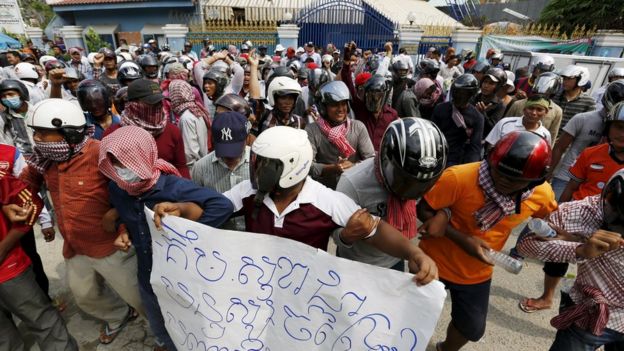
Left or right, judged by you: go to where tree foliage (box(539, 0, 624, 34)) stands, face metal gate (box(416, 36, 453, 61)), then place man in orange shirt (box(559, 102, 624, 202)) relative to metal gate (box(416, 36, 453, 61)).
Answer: left

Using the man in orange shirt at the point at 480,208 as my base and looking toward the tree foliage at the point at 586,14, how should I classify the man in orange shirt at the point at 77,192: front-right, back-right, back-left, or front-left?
back-left

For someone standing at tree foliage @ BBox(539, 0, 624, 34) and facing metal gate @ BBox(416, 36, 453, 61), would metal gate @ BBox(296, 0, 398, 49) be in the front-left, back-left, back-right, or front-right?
front-right

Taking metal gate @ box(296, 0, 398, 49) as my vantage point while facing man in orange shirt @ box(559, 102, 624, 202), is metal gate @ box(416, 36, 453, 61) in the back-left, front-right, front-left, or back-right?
front-left

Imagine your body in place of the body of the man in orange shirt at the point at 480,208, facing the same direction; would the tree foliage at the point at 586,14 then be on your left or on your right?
on your left

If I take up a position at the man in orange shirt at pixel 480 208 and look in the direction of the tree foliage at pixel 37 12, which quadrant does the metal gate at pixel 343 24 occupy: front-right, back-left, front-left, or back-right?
front-right

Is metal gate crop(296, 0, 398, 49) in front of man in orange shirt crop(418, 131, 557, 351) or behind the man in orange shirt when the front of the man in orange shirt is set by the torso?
behind

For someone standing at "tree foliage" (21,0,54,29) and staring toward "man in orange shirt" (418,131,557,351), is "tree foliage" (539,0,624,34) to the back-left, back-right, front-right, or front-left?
front-left

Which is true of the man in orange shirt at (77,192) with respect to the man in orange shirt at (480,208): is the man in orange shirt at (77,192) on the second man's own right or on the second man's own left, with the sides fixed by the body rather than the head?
on the second man's own right

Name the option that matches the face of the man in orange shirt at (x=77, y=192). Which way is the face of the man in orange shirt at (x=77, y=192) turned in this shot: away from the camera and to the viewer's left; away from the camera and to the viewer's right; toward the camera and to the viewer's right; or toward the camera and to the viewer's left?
toward the camera and to the viewer's right

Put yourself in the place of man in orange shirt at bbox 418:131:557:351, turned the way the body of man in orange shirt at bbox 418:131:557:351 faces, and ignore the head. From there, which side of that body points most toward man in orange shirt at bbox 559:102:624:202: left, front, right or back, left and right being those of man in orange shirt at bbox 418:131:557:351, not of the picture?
left
